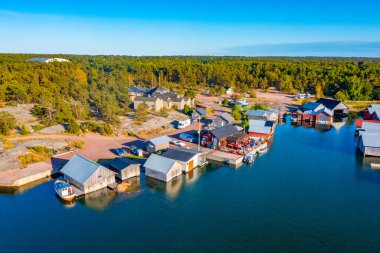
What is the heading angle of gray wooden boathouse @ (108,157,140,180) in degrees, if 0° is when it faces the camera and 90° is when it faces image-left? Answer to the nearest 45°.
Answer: approximately 315°

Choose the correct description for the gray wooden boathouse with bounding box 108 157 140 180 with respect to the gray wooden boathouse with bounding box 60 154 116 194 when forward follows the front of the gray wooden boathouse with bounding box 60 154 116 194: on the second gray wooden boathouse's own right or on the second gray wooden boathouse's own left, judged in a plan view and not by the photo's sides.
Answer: on the second gray wooden boathouse's own left

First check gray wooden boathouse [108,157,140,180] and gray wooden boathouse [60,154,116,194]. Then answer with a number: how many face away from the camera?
0

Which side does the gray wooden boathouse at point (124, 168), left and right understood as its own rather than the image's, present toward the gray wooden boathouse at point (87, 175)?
right

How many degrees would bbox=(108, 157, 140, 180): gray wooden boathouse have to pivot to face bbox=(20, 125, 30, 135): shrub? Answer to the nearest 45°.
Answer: approximately 180°

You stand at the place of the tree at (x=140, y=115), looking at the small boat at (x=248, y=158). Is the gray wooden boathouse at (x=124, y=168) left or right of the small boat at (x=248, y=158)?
right
